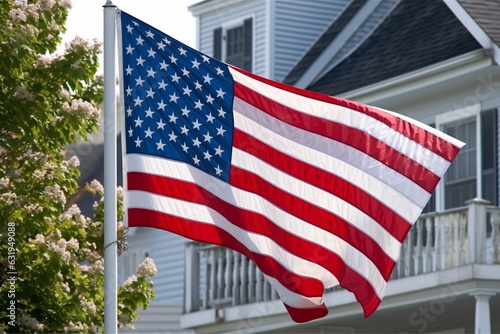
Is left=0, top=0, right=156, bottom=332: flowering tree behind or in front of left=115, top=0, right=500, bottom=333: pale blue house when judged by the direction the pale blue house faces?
in front

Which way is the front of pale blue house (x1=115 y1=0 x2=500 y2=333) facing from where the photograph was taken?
facing the viewer and to the left of the viewer

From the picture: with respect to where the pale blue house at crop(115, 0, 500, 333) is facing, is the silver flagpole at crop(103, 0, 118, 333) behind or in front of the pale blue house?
in front
